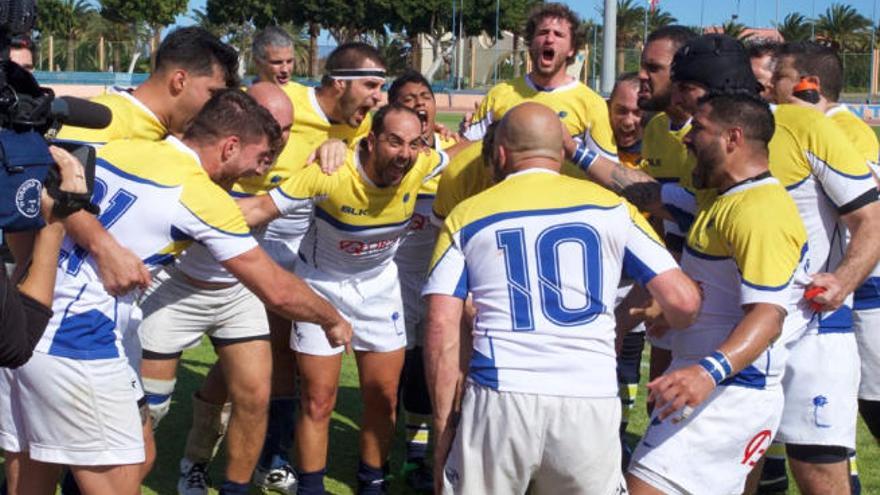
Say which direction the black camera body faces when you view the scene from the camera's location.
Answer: facing to the right of the viewer

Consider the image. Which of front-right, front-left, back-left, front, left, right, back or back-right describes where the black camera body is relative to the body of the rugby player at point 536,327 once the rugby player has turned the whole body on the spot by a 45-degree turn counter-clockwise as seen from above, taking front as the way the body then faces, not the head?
left

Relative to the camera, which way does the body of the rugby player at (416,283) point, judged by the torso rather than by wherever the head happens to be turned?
toward the camera

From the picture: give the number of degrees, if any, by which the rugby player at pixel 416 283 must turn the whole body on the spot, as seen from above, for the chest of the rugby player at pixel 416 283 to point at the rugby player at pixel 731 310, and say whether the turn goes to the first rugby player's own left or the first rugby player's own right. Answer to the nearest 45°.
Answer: approximately 45° to the first rugby player's own left

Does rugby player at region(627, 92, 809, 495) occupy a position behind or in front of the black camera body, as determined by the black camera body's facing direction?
in front

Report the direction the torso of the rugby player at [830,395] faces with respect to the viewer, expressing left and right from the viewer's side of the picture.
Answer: facing to the left of the viewer

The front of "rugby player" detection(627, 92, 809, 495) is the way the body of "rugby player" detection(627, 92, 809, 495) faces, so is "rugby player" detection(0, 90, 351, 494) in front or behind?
in front

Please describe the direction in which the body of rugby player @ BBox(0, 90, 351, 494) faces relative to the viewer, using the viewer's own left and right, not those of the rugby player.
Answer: facing away from the viewer and to the right of the viewer

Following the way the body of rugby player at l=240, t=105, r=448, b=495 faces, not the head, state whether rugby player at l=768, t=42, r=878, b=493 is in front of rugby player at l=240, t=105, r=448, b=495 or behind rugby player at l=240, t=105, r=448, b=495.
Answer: in front

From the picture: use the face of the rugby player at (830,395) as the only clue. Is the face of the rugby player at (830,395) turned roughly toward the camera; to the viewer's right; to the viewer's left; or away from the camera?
to the viewer's left

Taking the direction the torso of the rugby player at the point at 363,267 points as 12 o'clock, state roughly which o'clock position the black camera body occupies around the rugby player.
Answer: The black camera body is roughly at 2 o'clock from the rugby player.

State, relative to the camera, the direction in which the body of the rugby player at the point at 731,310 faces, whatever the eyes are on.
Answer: to the viewer's left

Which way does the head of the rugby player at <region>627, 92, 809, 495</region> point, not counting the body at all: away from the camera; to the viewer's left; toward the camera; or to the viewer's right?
to the viewer's left

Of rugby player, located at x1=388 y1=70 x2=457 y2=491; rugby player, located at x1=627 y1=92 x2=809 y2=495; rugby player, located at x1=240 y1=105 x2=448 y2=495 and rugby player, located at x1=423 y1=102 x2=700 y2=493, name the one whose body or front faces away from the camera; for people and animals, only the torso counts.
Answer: rugby player, located at x1=423 y1=102 x2=700 y2=493

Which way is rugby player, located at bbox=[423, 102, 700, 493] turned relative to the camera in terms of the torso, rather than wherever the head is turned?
away from the camera

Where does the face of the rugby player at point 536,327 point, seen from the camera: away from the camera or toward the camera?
away from the camera

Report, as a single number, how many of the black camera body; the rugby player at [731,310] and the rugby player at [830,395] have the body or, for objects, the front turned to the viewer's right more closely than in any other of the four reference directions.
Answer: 1

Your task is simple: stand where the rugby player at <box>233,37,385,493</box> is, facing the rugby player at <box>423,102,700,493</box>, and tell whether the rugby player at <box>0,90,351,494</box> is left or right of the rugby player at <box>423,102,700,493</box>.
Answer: right

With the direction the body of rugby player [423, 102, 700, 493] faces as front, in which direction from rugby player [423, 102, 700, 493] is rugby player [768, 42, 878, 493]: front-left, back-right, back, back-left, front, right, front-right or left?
front-right

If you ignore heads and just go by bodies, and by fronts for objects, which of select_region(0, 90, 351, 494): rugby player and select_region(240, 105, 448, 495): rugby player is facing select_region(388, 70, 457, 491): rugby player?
select_region(0, 90, 351, 494): rugby player
